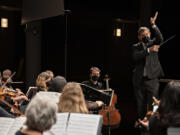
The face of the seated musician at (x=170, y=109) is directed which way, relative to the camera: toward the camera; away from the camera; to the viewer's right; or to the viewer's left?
away from the camera

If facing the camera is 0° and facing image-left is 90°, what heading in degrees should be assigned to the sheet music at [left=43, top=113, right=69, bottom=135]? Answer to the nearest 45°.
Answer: approximately 0°

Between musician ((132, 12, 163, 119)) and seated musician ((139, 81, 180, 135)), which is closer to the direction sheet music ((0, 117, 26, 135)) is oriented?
the seated musician

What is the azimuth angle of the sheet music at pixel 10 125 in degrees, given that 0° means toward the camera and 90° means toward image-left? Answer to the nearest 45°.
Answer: approximately 0°

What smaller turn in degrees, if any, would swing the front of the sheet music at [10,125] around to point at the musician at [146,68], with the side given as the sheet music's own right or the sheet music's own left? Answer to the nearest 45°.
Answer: approximately 135° to the sheet music's own left
